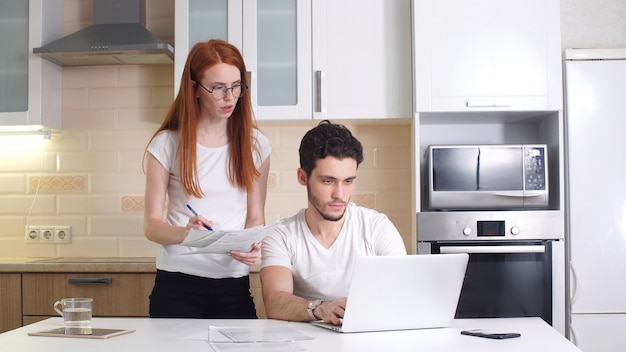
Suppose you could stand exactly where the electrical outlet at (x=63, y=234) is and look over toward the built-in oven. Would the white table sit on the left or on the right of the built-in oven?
right

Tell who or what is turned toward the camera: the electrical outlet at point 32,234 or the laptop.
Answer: the electrical outlet

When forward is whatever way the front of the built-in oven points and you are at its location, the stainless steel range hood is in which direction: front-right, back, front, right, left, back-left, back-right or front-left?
right

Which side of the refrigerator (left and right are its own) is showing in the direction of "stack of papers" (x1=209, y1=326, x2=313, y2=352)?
front

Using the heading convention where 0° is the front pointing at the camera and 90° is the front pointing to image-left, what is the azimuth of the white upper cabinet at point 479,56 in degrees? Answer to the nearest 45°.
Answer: approximately 0°

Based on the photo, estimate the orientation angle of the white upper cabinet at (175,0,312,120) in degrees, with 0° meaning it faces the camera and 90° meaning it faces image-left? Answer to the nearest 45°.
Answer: approximately 0°

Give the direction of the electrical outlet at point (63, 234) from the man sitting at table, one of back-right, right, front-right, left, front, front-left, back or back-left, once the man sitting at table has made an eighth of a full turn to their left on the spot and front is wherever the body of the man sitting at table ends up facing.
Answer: back-left

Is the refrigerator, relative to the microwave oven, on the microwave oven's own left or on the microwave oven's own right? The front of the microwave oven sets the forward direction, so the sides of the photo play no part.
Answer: on the microwave oven's own left

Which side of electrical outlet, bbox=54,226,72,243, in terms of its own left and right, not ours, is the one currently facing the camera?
front

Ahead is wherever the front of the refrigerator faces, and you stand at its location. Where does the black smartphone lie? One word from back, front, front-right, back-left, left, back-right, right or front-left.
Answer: front

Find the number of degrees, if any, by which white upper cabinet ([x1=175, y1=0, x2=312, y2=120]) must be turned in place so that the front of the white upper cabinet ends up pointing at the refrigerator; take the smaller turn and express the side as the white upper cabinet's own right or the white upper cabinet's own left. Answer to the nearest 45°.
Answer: approximately 90° to the white upper cabinet's own left

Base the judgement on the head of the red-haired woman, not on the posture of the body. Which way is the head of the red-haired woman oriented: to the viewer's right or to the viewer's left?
to the viewer's right

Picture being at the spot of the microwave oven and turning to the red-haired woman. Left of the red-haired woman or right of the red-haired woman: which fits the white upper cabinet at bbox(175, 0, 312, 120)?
right

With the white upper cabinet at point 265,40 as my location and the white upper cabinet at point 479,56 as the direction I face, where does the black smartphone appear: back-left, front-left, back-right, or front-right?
front-right

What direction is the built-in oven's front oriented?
toward the camera

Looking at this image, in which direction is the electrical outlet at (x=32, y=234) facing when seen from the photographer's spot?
facing the viewer

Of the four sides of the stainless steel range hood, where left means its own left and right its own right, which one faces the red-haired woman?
front

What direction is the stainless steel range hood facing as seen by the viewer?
toward the camera
